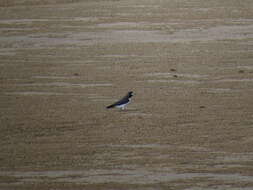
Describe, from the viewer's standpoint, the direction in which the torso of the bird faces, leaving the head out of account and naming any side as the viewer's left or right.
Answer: facing to the right of the viewer
